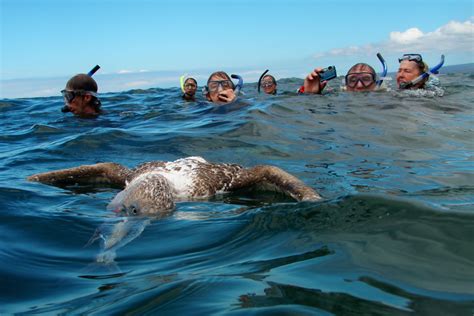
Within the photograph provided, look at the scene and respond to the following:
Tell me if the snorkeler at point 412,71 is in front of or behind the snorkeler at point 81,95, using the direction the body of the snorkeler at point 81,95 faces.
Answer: behind

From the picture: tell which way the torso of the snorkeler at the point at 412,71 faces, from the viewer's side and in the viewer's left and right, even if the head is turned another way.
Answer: facing the viewer and to the left of the viewer

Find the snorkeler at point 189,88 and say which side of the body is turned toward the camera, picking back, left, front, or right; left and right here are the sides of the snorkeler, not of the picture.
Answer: front

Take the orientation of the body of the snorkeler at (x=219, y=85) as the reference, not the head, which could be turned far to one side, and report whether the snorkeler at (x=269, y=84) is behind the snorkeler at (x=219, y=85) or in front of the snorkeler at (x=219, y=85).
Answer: behind

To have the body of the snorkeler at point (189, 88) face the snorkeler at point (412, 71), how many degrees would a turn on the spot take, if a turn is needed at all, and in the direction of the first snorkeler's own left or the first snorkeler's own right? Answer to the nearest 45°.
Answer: approximately 45° to the first snorkeler's own left

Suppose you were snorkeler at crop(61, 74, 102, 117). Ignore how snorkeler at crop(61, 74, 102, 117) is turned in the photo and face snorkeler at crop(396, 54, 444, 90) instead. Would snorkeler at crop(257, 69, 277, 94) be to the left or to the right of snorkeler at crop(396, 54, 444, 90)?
left

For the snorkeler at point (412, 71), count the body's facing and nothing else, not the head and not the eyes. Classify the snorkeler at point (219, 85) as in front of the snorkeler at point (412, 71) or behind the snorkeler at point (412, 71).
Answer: in front

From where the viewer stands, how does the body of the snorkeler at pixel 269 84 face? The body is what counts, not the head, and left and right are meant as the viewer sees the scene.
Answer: facing the viewer

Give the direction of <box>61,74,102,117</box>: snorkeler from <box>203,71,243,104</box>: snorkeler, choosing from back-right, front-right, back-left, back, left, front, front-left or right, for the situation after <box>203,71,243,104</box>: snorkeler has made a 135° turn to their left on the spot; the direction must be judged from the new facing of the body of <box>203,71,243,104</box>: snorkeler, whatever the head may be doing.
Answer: back

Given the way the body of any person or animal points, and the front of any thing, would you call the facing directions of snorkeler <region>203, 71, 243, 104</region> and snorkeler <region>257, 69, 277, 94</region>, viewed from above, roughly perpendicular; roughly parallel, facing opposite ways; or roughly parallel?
roughly parallel
